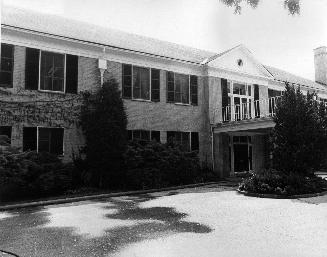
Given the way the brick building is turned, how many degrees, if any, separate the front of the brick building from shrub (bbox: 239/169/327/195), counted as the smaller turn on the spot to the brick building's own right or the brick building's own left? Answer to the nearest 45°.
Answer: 0° — it already faces it

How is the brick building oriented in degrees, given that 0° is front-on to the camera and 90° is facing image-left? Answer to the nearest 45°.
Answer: approximately 315°
